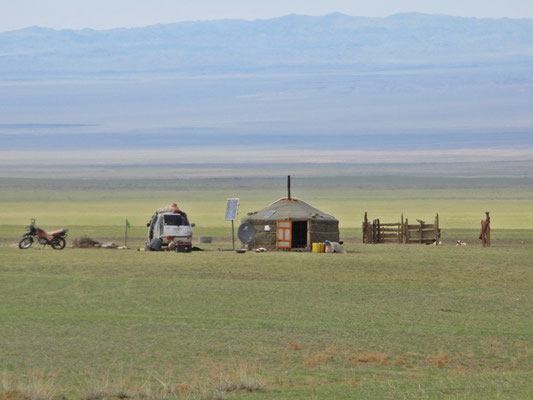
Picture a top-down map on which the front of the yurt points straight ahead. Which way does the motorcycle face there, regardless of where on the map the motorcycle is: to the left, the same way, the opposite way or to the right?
to the right

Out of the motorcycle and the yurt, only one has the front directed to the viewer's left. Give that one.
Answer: the motorcycle

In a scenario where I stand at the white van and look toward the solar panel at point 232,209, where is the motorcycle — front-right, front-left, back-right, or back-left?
back-right

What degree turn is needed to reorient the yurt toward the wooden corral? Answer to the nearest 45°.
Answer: approximately 135° to its left

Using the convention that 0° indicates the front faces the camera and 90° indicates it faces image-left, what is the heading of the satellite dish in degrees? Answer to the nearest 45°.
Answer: approximately 0°

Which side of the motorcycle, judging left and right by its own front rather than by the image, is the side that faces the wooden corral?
back

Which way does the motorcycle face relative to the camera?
to the viewer's left

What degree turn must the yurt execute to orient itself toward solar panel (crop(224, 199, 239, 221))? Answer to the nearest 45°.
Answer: approximately 45° to its right
